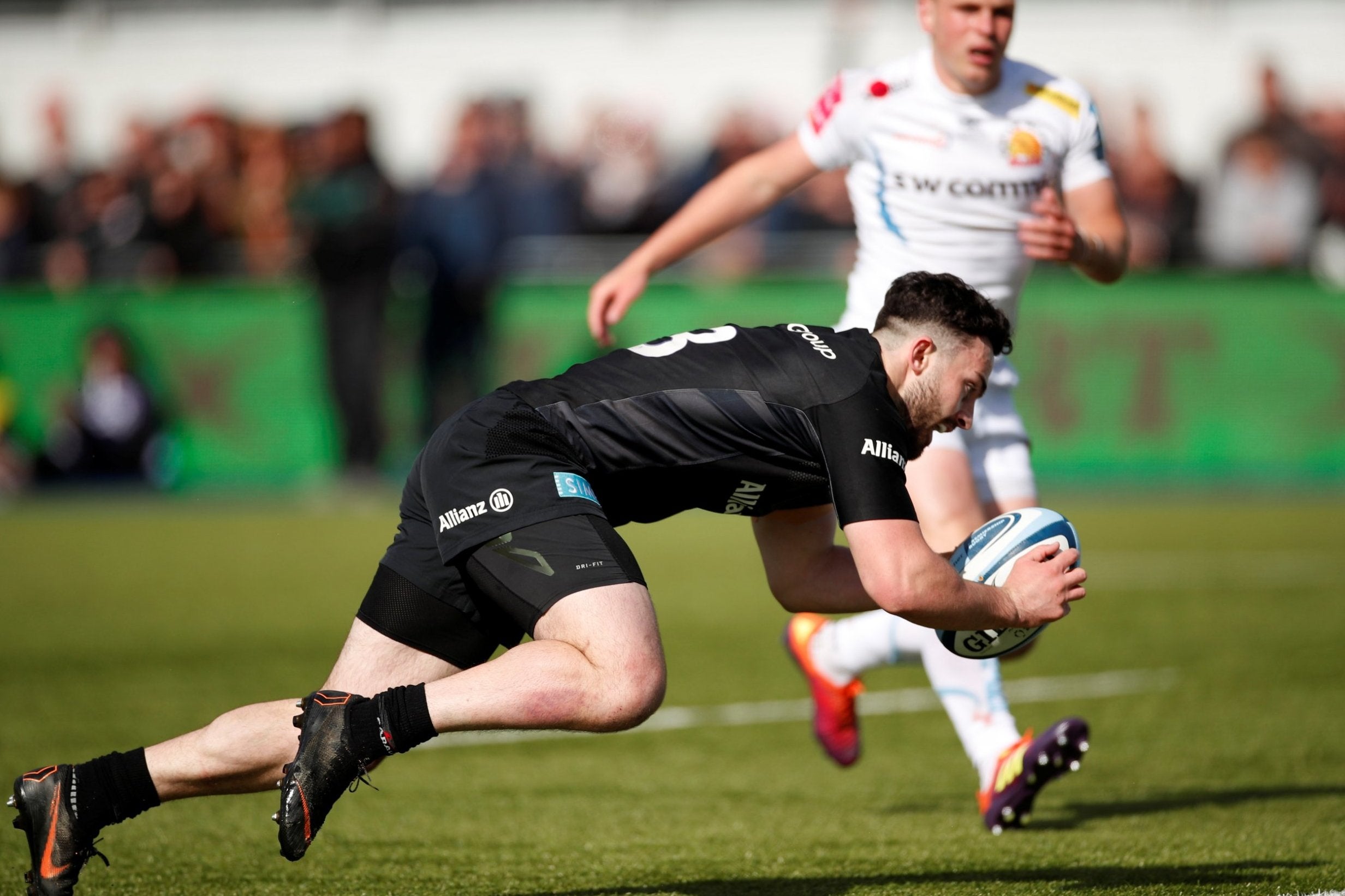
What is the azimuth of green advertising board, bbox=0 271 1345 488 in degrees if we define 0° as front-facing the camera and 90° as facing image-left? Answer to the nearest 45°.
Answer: approximately 0°

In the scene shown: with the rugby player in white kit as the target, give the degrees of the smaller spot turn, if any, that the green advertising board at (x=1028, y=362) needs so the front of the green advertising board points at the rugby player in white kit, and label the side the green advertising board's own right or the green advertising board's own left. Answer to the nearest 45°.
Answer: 0° — it already faces them

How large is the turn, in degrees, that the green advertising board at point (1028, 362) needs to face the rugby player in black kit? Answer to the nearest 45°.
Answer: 0° — it already faces them

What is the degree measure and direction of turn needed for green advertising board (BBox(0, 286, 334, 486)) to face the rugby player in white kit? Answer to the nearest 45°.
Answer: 0° — it already faces them
